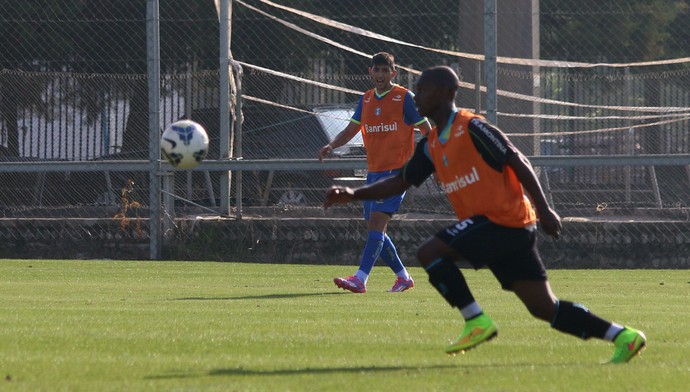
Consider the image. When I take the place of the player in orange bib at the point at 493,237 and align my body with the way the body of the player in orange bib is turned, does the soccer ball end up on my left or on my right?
on my right

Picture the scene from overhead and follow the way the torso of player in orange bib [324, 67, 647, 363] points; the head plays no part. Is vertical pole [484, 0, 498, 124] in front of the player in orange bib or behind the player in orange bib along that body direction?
behind

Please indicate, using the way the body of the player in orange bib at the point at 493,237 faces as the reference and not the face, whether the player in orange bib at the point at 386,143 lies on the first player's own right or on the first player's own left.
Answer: on the first player's own right

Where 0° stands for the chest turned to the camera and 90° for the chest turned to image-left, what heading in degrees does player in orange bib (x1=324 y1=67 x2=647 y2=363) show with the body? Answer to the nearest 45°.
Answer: approximately 45°

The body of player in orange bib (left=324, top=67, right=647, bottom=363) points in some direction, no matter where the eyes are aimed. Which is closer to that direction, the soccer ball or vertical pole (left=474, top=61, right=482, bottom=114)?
the soccer ball

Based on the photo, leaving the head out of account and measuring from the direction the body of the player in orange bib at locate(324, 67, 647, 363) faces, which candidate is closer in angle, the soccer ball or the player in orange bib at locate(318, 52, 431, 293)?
the soccer ball

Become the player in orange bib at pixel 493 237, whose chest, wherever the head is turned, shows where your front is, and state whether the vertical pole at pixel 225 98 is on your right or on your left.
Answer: on your right

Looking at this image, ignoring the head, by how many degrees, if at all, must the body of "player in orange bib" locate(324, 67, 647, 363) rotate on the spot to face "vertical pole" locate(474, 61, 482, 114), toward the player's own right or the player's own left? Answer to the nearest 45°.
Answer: approximately 135° to the player's own right

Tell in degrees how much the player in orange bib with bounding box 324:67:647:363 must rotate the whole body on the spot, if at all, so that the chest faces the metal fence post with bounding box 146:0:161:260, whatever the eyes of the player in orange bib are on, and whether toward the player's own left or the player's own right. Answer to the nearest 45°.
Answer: approximately 90° to the player's own right
